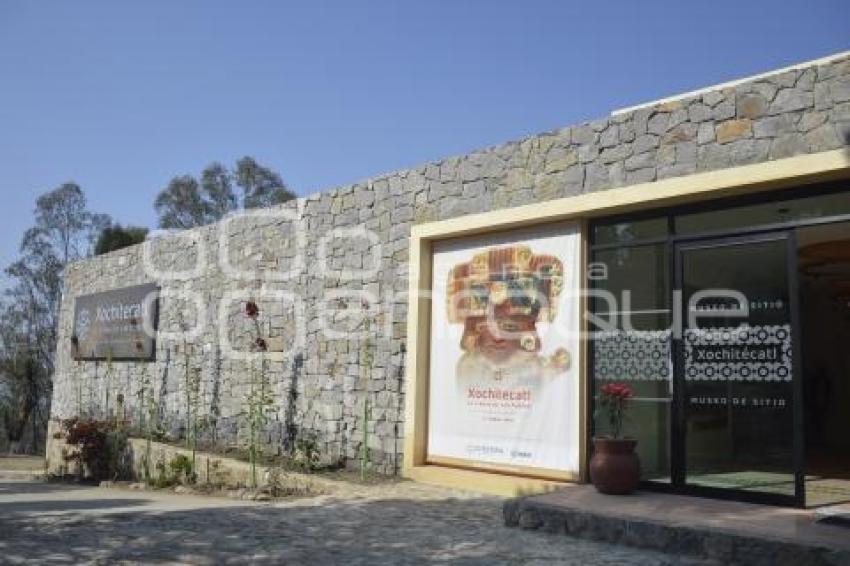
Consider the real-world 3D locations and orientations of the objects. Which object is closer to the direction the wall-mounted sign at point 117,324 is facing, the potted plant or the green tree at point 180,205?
the potted plant

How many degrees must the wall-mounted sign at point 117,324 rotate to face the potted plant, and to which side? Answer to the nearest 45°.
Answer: approximately 45° to its left

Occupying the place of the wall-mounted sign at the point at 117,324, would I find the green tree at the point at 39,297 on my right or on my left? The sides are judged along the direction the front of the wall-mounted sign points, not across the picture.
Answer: on my right

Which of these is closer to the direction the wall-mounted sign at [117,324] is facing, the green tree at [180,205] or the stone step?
the stone step

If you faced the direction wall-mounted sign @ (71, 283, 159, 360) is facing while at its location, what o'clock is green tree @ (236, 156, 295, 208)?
The green tree is roughly at 5 o'clock from the wall-mounted sign.

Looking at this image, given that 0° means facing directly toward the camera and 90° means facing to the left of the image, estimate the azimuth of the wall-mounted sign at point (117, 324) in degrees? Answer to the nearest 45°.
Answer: approximately 45°

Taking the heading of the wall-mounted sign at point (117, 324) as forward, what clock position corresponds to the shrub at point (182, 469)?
The shrub is roughly at 10 o'clock from the wall-mounted sign.

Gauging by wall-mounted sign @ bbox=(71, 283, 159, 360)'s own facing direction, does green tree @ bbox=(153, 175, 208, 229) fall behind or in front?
behind
